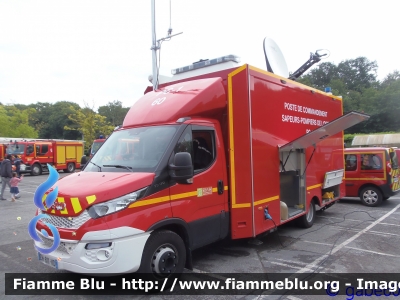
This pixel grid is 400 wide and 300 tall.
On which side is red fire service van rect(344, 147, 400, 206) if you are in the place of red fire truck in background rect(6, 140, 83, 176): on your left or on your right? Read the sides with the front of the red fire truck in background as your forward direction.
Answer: on your left

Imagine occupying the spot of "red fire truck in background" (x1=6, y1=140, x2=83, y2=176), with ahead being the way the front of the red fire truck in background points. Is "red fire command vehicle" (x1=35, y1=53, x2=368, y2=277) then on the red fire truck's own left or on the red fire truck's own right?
on the red fire truck's own left

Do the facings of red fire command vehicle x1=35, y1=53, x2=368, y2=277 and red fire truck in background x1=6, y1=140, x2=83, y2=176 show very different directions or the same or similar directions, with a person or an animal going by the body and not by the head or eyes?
same or similar directions

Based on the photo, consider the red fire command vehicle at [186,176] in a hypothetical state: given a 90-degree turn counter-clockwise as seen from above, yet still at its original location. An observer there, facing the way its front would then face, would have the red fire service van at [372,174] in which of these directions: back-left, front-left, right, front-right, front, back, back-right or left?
left

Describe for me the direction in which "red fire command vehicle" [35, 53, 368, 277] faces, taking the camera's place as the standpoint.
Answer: facing the viewer and to the left of the viewer

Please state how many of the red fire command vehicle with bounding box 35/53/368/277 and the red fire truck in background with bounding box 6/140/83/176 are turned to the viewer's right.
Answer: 0

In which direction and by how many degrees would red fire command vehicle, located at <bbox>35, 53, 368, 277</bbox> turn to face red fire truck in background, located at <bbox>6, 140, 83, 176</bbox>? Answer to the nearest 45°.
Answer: approximately 90° to its right
